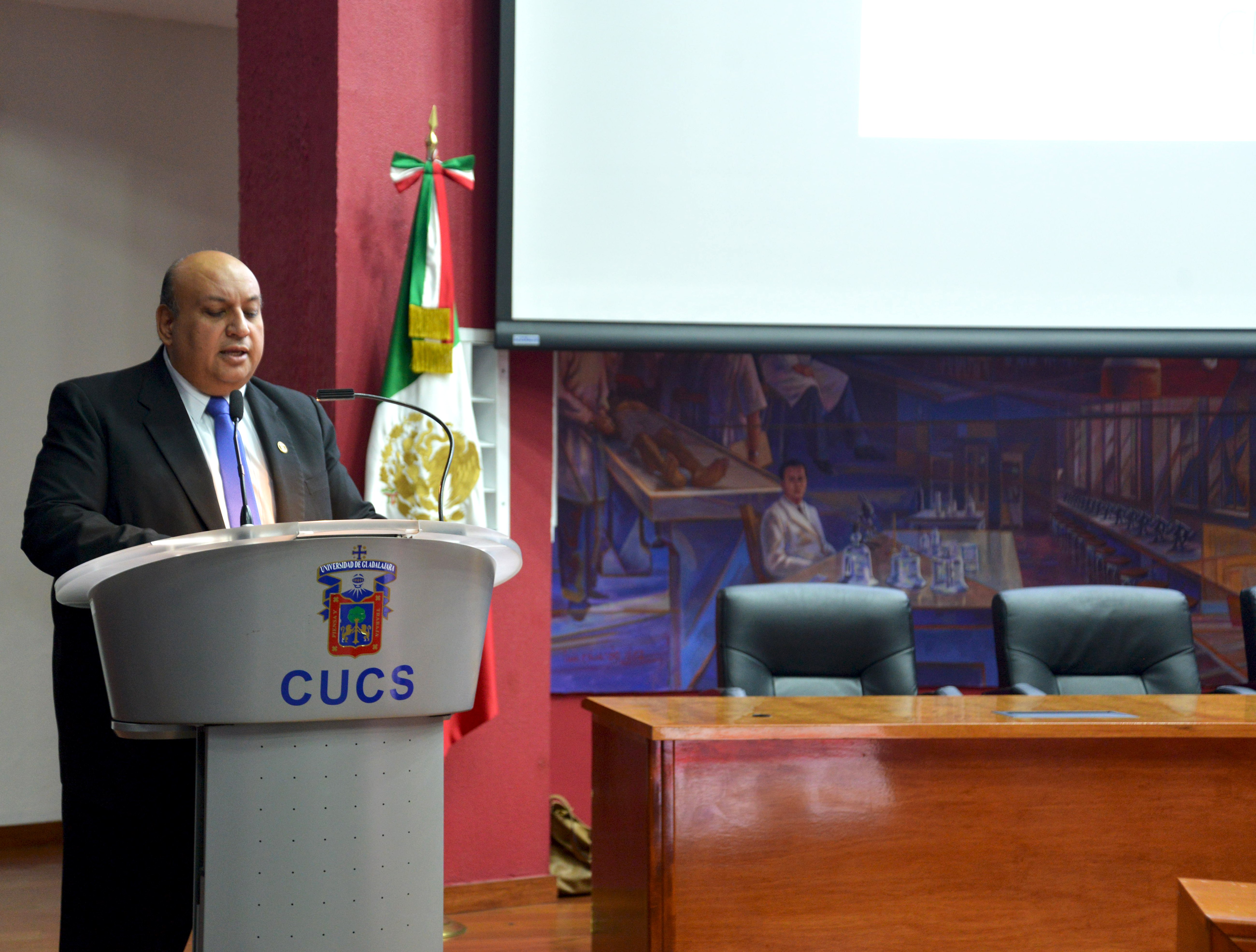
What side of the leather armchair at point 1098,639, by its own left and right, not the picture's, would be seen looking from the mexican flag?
right

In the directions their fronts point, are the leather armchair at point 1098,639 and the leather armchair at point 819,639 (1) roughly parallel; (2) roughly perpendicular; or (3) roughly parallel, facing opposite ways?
roughly parallel

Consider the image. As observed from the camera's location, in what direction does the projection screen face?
facing the viewer

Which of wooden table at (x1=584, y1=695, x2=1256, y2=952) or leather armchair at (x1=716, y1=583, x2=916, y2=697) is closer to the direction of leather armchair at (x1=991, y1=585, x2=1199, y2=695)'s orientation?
the wooden table

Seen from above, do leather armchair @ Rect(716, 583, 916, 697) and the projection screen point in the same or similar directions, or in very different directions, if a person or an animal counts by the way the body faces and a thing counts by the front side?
same or similar directions

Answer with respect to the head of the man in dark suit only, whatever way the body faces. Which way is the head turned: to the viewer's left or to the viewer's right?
to the viewer's right

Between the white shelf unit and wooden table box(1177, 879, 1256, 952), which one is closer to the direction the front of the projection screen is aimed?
the wooden table

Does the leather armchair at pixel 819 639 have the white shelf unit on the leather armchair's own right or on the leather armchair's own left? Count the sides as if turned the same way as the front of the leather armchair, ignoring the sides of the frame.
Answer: on the leather armchair's own right

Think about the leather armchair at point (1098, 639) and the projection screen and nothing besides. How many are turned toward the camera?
2

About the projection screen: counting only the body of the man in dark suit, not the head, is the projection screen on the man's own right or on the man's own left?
on the man's own left

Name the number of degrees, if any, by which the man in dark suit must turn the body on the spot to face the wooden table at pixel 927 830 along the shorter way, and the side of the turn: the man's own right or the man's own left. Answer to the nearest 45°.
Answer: approximately 45° to the man's own left

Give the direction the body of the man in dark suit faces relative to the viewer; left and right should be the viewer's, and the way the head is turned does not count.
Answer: facing the viewer and to the right of the viewer

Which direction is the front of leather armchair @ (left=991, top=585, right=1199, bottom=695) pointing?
toward the camera

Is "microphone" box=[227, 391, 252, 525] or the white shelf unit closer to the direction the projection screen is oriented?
the microphone

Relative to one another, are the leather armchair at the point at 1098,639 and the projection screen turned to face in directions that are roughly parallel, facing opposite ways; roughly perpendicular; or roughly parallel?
roughly parallel
